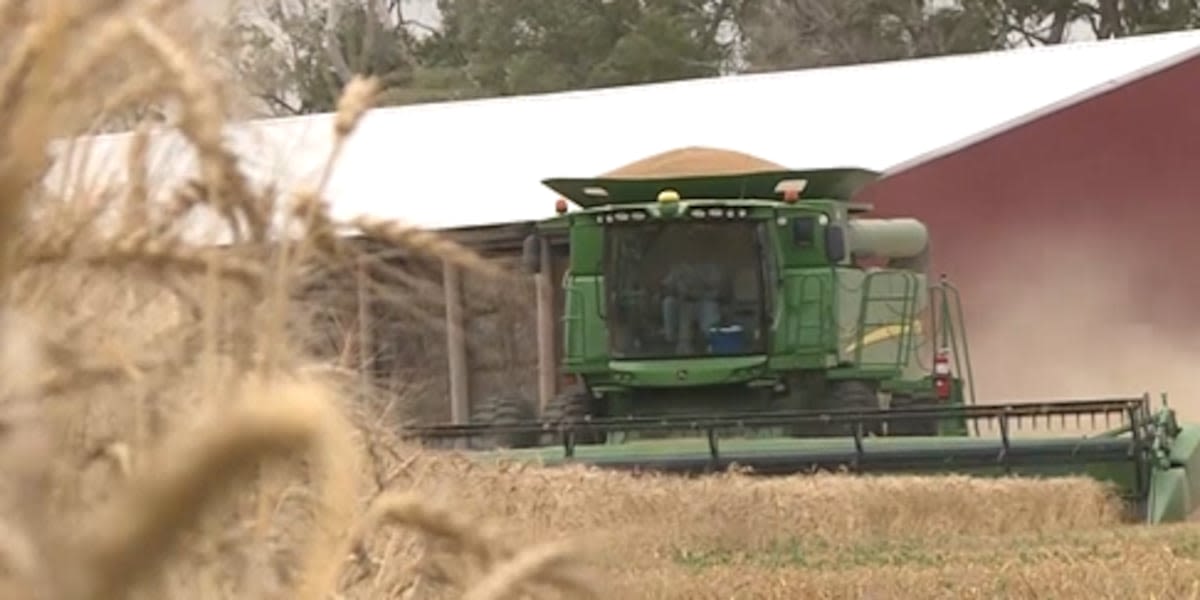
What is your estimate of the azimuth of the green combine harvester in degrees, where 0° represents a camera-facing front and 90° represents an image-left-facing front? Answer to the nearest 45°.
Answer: approximately 0°

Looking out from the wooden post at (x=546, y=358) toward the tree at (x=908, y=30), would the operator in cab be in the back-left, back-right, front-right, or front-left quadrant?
back-right

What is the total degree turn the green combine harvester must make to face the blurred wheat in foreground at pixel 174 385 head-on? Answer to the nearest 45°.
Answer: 0° — it already faces it

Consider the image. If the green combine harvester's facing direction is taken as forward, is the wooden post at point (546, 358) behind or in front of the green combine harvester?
behind

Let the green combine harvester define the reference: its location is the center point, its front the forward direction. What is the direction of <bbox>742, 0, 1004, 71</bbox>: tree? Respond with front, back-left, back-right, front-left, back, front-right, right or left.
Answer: back

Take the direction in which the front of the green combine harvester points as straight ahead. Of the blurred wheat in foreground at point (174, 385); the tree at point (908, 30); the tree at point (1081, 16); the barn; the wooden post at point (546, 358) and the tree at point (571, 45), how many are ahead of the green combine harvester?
1

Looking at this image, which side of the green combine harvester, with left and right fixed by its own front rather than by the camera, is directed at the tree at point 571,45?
back
